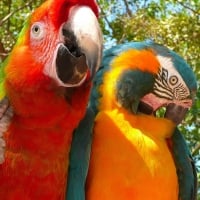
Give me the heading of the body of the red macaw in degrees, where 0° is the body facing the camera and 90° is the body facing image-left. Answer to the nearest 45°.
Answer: approximately 315°
